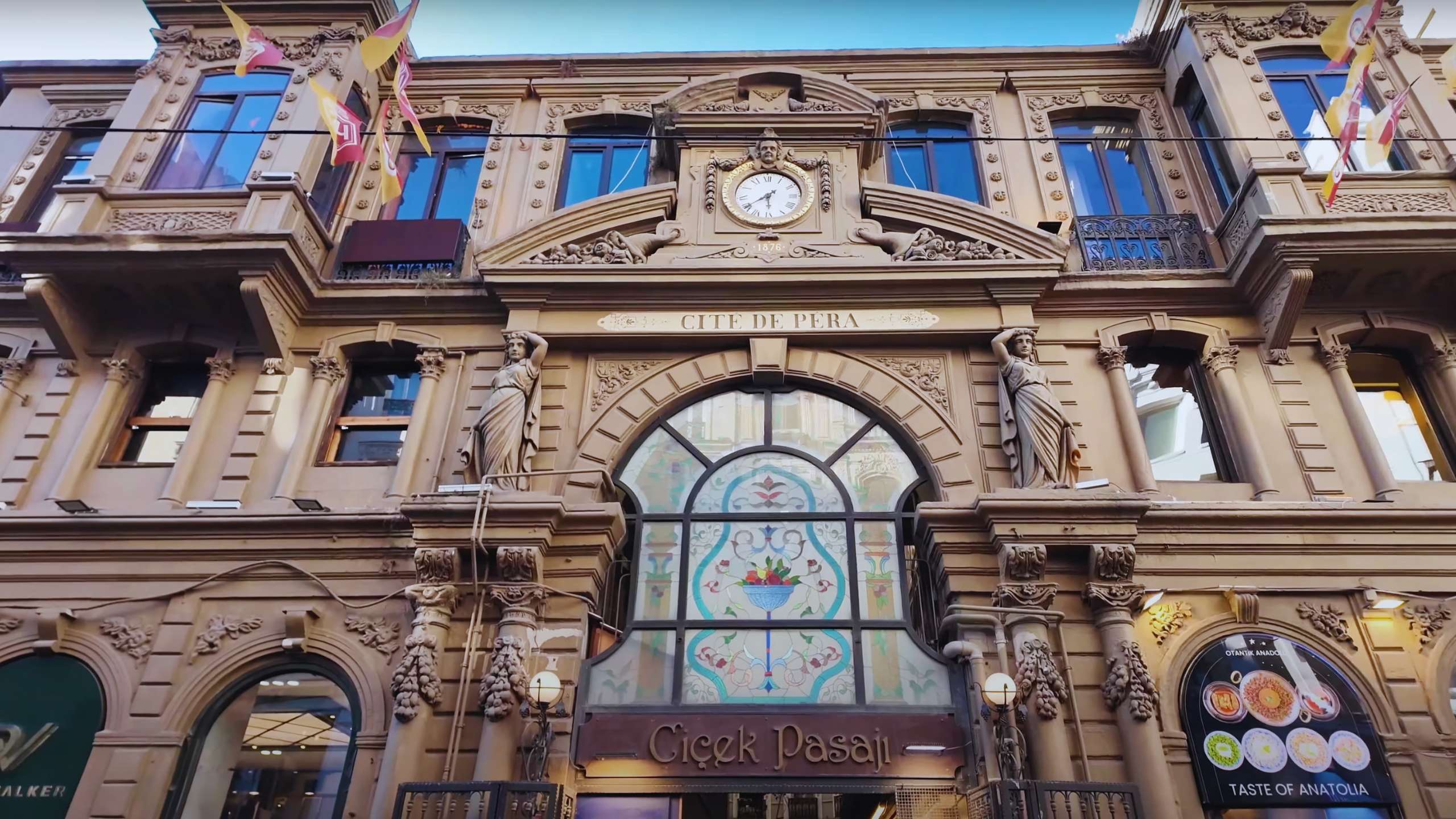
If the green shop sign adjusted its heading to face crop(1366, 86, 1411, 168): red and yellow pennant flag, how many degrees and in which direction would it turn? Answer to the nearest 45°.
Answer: approximately 45° to its left

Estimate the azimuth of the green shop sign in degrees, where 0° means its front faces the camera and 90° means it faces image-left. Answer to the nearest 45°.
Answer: approximately 0°

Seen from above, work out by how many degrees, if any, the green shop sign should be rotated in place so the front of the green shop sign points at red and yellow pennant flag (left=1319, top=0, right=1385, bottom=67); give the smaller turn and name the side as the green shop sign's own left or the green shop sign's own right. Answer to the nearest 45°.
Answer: approximately 45° to the green shop sign's own left
